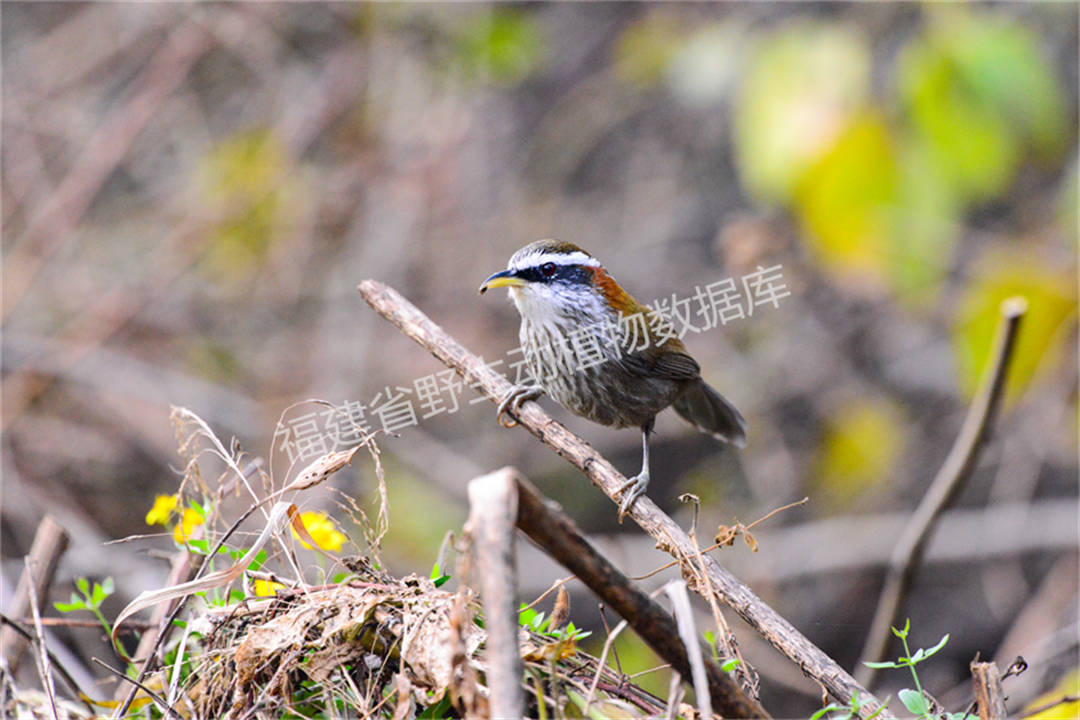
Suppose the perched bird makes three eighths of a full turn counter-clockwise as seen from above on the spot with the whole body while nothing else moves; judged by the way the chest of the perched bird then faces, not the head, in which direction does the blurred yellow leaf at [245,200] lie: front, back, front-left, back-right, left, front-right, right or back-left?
back-left

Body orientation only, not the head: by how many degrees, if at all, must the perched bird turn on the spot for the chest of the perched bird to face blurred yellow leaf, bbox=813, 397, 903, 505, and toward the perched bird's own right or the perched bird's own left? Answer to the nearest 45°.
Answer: approximately 180°

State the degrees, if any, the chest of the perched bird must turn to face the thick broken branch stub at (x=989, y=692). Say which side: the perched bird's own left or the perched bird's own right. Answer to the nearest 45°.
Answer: approximately 90° to the perched bird's own left

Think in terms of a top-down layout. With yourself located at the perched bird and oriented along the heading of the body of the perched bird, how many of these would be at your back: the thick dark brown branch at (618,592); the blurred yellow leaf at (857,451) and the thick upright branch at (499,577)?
1

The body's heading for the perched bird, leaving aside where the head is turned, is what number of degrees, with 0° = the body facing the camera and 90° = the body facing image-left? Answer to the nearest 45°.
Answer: approximately 45°
